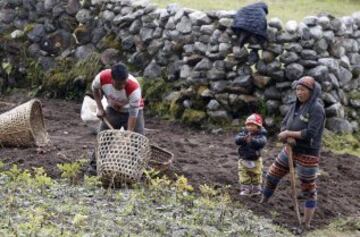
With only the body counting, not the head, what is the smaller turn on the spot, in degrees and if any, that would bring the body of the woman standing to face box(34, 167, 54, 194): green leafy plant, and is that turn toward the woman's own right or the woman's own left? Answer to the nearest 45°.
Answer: approximately 45° to the woman's own right

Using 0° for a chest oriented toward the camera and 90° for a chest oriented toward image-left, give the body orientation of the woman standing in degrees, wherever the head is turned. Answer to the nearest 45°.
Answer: approximately 45°

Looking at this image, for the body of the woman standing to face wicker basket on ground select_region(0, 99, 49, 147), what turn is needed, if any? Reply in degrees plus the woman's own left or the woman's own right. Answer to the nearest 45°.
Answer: approximately 45° to the woman's own right

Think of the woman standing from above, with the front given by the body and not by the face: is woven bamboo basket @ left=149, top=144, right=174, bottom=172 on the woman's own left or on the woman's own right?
on the woman's own right

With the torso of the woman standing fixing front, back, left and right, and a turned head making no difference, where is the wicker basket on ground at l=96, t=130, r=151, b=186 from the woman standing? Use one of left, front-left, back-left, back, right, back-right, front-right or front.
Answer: front-right

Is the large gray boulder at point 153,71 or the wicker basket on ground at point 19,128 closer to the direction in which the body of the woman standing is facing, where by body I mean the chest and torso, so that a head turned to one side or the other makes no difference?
the wicker basket on ground

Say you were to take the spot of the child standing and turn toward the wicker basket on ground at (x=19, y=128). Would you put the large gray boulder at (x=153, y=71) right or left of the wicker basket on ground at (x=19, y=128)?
right

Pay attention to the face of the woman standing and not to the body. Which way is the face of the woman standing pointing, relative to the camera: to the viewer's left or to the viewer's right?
to the viewer's left

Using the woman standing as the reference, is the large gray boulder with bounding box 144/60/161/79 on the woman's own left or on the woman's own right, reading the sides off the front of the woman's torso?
on the woman's own right
